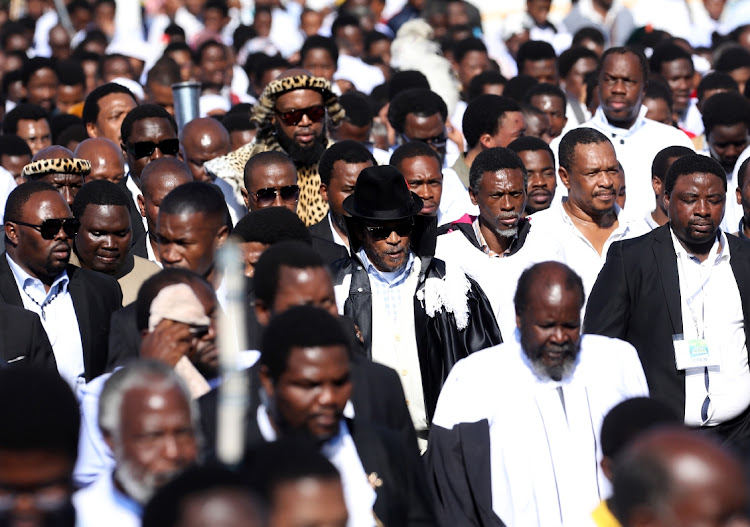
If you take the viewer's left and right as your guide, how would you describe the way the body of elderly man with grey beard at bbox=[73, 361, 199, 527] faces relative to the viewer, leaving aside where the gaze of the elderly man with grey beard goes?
facing the viewer and to the right of the viewer

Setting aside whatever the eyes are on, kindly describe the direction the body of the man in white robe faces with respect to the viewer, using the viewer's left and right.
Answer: facing the viewer

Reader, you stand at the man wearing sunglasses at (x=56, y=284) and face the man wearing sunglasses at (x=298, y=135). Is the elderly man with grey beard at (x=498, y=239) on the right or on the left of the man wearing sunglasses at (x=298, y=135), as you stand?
right

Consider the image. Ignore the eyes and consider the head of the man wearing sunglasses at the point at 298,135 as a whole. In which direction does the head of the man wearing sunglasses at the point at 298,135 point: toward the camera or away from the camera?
toward the camera

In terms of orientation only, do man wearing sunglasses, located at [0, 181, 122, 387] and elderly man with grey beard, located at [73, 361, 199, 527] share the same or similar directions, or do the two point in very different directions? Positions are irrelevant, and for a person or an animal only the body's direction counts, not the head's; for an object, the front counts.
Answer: same or similar directions

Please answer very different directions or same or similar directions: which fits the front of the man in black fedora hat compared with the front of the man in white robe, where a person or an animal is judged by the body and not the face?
same or similar directions

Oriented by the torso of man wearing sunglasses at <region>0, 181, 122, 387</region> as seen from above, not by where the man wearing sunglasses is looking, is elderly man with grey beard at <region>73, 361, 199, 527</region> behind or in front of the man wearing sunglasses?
in front

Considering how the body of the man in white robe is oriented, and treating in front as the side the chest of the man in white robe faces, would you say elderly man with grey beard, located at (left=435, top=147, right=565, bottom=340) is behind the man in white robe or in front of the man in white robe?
behind

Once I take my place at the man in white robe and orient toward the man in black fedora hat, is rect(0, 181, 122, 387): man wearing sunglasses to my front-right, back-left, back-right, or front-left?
front-left

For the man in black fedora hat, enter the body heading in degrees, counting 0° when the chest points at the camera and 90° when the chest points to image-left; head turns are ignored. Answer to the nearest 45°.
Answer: approximately 0°

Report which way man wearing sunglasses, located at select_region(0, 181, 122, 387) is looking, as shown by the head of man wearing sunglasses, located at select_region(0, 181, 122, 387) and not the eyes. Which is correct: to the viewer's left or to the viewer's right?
to the viewer's right

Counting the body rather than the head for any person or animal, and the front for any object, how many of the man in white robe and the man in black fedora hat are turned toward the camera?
2
